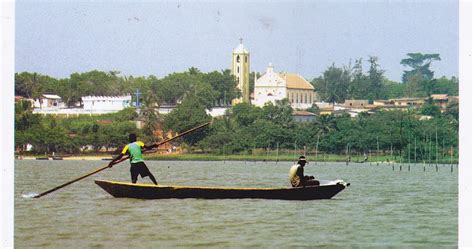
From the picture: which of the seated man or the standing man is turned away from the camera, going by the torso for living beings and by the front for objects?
the standing man

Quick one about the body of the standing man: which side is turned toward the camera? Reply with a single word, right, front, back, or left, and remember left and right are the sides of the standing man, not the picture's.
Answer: back

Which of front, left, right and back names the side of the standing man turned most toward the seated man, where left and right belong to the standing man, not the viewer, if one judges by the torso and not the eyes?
right

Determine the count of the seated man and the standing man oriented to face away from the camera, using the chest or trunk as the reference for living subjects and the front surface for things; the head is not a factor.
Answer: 1
